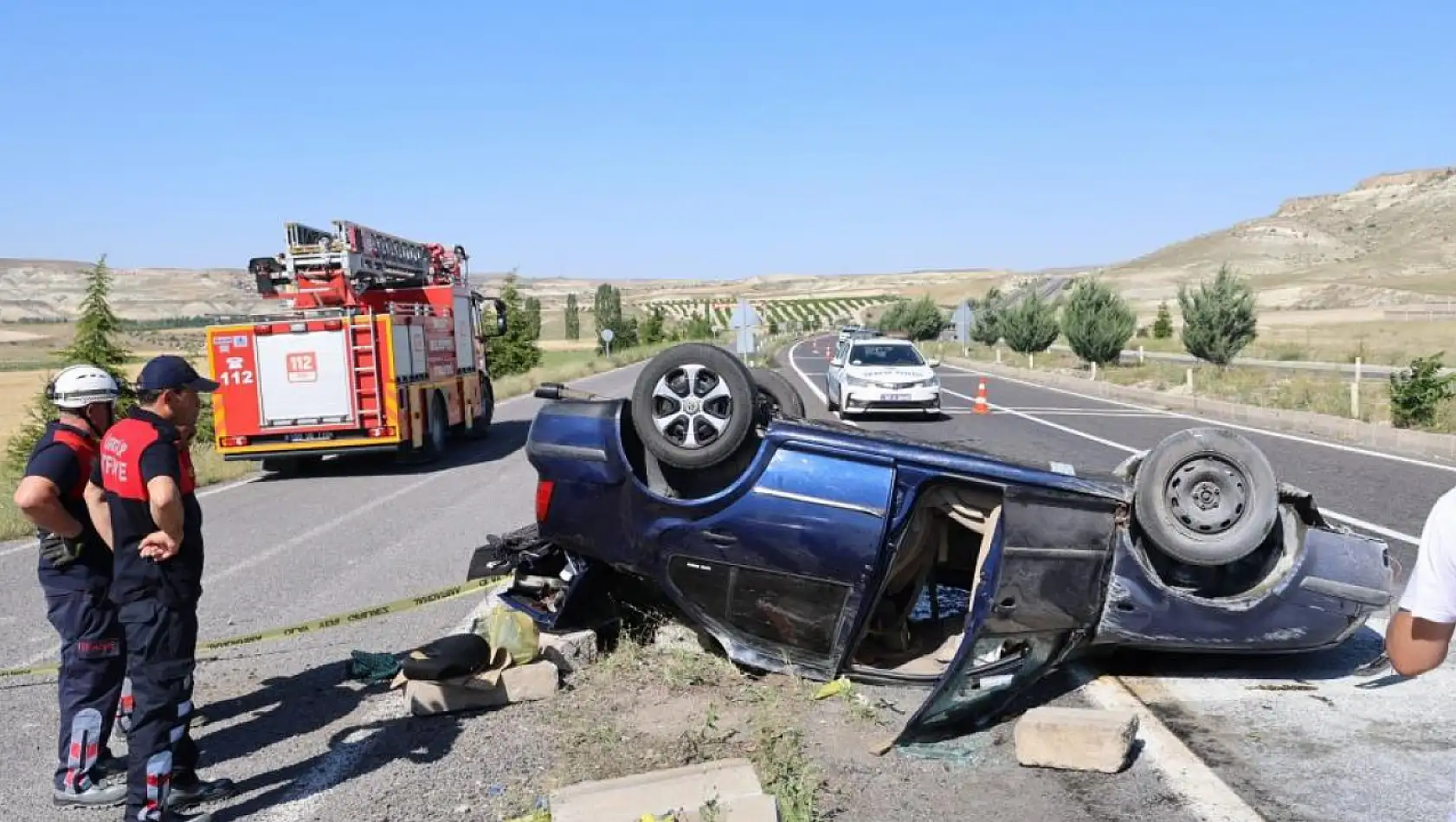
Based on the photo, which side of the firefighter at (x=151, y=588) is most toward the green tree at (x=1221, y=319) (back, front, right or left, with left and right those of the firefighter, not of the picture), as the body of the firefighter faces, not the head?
front

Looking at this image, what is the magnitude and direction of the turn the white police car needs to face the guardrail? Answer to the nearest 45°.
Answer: approximately 135° to its left

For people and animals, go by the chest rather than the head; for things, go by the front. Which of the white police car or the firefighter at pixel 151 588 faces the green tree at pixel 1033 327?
the firefighter

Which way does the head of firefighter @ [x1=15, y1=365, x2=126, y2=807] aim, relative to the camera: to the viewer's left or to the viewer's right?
to the viewer's right

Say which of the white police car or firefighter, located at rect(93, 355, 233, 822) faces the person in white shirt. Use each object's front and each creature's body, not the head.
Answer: the white police car

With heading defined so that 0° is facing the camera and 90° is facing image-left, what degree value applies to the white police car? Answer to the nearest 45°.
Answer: approximately 0°

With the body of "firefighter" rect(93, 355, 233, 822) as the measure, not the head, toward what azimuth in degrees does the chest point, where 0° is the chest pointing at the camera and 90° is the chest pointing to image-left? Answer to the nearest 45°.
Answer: approximately 225°

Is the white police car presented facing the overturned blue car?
yes

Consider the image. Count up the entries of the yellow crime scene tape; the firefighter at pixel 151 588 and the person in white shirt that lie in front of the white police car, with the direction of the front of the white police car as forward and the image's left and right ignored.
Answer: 3

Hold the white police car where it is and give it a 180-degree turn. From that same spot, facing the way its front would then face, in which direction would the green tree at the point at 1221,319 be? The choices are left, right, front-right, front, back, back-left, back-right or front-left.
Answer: front-right

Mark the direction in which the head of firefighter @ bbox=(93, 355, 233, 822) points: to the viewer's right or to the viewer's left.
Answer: to the viewer's right

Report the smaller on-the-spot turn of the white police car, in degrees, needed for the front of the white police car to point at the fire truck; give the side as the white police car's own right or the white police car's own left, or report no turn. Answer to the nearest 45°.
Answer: approximately 45° to the white police car's own right

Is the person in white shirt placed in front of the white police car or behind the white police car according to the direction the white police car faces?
in front

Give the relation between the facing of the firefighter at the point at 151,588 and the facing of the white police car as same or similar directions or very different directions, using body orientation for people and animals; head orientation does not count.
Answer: very different directions
